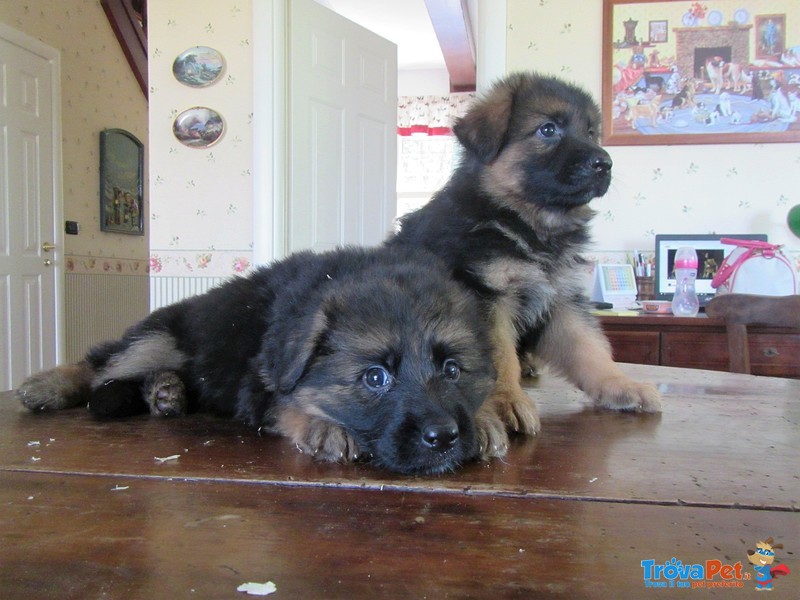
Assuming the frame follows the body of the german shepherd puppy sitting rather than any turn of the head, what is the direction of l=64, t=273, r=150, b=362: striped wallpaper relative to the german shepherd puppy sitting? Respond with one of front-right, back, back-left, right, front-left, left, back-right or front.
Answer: back

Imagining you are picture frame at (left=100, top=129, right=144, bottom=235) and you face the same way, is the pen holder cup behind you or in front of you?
in front

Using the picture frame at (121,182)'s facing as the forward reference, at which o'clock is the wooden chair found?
The wooden chair is roughly at 1 o'clock from the picture frame.

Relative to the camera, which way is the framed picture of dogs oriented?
toward the camera

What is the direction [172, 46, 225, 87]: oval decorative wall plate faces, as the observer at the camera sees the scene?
facing the viewer

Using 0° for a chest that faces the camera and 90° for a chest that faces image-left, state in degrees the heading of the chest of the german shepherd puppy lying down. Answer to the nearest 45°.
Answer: approximately 315°
